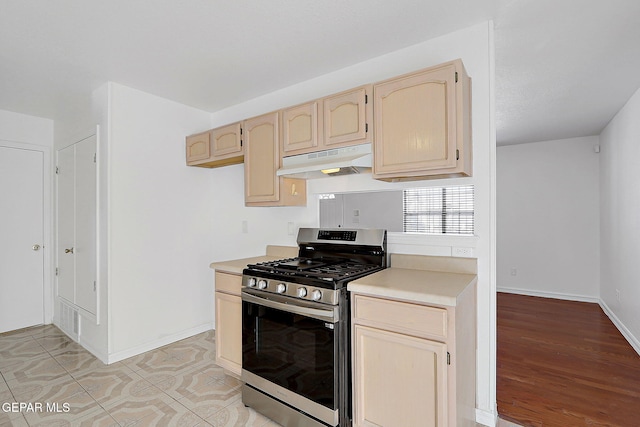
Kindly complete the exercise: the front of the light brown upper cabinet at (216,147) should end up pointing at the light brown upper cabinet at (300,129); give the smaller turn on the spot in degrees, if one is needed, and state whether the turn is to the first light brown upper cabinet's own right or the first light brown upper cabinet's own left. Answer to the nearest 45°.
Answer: approximately 90° to the first light brown upper cabinet's own left

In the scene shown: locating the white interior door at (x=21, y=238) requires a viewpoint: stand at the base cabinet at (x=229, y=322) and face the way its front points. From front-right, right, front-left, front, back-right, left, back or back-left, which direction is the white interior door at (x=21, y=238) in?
right

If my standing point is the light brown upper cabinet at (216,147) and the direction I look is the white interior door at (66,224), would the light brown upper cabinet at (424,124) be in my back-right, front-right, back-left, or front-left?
back-left

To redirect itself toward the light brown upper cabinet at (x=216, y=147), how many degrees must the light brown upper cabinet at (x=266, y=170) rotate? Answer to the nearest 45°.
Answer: approximately 90° to its right

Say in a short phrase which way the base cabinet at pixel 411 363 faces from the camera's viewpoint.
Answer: facing the viewer and to the left of the viewer

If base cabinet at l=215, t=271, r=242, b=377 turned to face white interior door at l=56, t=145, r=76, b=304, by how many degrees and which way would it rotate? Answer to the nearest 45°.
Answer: approximately 90° to its right

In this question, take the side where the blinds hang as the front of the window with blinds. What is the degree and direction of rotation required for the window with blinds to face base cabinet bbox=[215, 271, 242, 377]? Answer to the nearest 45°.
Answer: approximately 45° to its right

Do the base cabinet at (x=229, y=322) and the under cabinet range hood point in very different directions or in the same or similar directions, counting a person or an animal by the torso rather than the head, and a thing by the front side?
same or similar directions

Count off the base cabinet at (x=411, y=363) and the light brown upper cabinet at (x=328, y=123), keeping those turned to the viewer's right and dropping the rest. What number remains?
0

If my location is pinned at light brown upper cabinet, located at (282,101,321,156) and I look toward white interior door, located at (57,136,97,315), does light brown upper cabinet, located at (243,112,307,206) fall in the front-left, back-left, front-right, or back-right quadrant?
front-right

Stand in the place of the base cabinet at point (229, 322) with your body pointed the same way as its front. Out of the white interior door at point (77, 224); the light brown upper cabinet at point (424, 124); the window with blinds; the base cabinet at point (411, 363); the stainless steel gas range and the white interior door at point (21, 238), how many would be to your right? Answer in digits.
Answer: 2

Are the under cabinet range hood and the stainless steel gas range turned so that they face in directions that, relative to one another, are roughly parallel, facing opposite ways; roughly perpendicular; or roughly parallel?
roughly parallel

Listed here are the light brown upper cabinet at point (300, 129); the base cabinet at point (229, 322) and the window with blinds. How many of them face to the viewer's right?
0

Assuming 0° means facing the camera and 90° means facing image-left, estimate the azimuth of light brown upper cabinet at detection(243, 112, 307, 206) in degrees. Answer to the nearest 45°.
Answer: approximately 45°

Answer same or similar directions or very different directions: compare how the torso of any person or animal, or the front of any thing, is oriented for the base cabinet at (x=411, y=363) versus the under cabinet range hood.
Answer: same or similar directions
